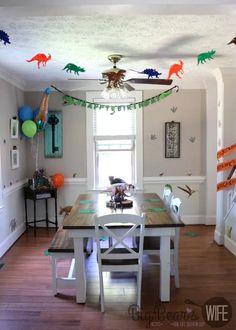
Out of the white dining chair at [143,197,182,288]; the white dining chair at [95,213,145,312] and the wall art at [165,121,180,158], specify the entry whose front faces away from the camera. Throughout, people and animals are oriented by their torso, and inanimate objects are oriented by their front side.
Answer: the white dining chair at [95,213,145,312]

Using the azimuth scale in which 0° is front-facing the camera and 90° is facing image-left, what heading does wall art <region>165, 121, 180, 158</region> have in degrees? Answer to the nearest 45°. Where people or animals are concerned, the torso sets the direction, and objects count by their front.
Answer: approximately 0°

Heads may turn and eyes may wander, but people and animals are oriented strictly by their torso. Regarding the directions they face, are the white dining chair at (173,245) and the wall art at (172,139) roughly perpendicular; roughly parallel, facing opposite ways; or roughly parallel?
roughly perpendicular

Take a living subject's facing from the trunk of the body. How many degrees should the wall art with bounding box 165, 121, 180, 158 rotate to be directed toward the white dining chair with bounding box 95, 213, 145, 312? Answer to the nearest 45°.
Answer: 0° — it already faces it

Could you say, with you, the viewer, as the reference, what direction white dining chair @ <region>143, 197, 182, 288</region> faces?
facing to the left of the viewer

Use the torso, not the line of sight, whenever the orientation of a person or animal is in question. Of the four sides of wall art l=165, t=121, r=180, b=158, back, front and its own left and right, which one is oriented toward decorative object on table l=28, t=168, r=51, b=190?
right

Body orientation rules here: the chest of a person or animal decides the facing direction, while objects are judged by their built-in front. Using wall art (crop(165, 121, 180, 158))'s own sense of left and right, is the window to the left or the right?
on its right

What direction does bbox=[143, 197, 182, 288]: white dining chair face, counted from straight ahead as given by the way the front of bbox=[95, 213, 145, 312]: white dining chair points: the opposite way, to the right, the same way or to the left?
to the left

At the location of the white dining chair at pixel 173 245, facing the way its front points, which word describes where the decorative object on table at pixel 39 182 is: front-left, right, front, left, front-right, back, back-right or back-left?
front-right

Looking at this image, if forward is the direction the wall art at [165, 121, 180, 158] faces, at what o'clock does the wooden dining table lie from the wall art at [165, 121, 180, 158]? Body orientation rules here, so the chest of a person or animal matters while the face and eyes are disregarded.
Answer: The wooden dining table is roughly at 12 o'clock from the wall art.

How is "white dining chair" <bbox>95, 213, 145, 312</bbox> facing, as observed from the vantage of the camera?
facing away from the viewer

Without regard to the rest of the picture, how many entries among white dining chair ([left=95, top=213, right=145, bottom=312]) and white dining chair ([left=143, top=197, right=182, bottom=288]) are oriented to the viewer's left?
1

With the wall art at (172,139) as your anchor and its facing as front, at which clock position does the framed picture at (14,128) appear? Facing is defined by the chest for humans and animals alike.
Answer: The framed picture is roughly at 2 o'clock from the wall art.
